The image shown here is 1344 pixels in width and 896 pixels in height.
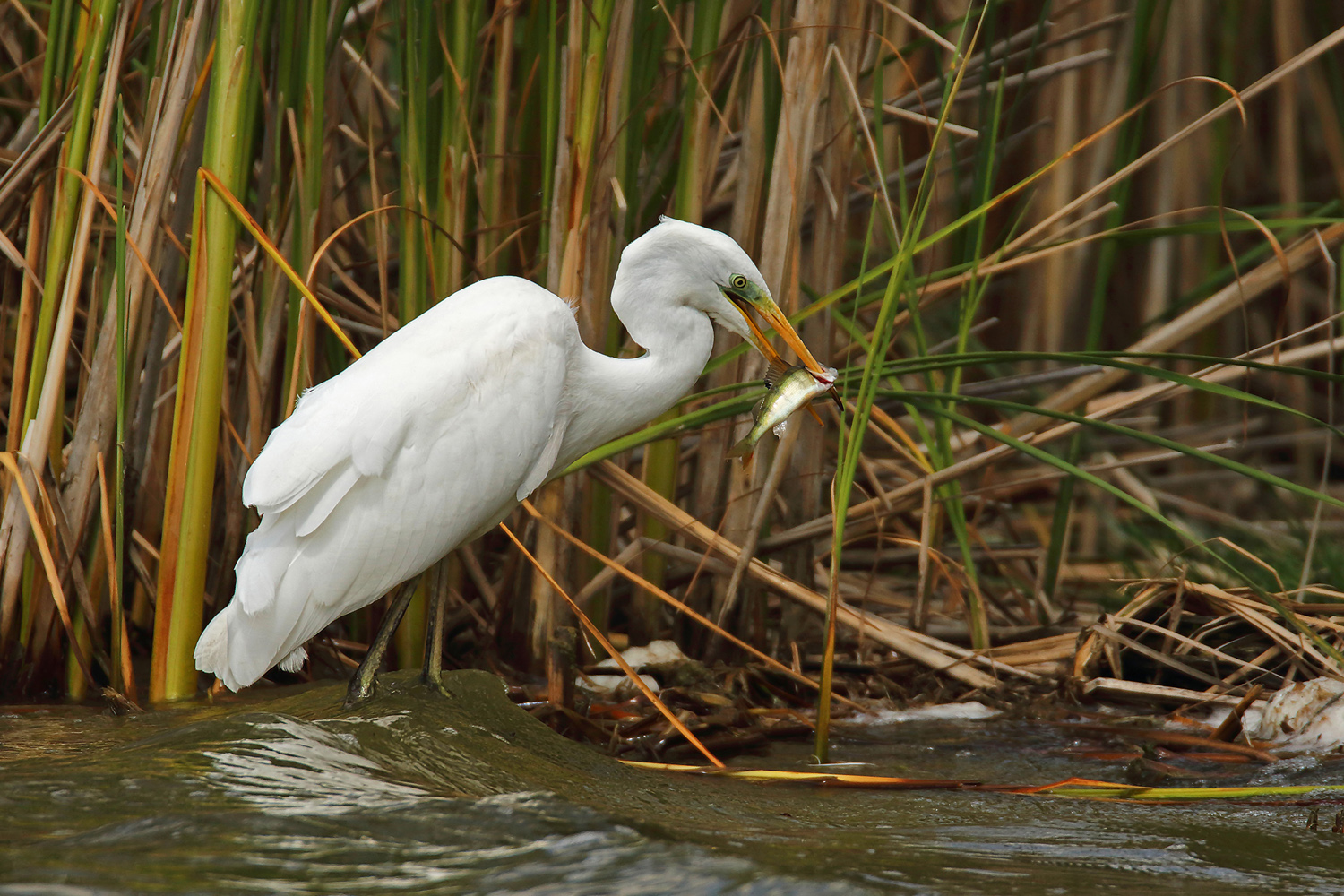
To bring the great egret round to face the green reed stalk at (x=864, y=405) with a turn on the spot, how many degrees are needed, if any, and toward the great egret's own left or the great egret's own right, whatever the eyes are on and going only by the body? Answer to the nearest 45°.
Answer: approximately 45° to the great egret's own right

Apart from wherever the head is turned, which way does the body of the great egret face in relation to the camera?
to the viewer's right

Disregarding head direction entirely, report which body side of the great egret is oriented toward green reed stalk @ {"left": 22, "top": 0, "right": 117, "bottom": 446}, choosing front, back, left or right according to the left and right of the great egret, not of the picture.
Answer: back

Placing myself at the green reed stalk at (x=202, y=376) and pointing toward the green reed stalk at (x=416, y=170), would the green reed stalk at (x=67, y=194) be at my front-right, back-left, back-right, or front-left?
back-left
